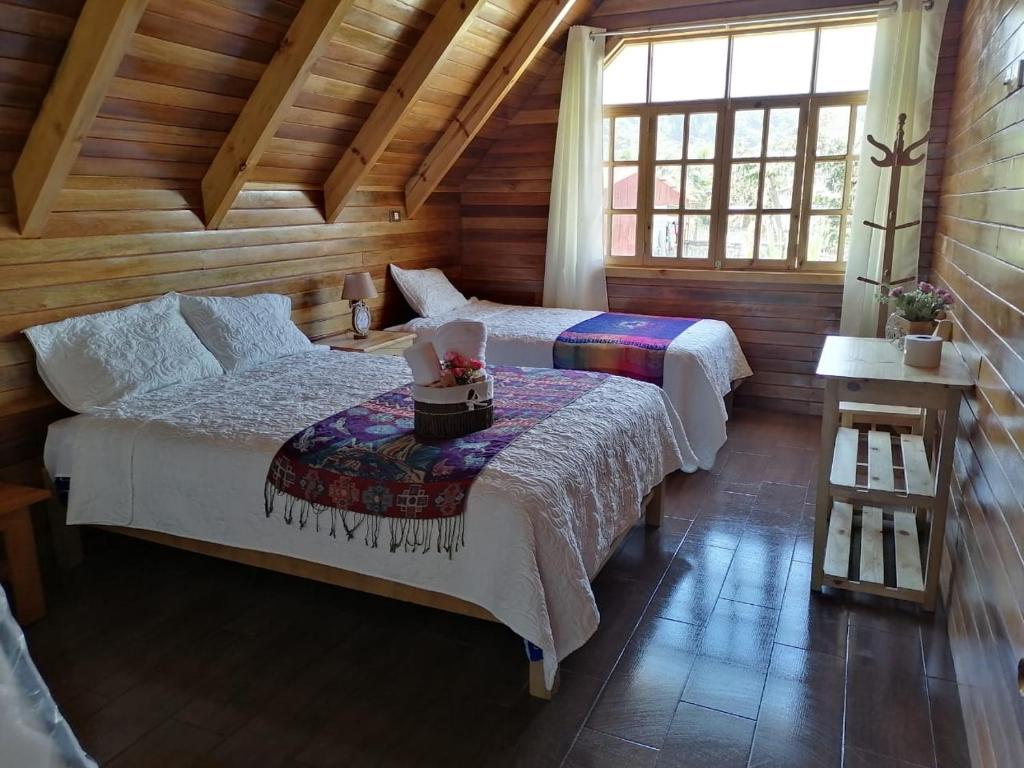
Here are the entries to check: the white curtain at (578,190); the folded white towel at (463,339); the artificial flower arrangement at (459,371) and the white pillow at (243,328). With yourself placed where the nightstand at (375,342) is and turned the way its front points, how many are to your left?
1

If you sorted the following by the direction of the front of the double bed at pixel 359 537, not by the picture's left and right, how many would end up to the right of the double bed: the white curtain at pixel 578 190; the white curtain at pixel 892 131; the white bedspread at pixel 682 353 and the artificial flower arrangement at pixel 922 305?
0

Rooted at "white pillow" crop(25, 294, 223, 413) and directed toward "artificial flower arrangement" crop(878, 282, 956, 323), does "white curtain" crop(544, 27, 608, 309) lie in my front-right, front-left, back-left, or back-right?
front-left

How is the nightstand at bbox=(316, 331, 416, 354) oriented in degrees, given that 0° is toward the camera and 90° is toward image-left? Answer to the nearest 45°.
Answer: approximately 315°

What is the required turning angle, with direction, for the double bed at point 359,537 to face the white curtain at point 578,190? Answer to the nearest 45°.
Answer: approximately 90° to its left

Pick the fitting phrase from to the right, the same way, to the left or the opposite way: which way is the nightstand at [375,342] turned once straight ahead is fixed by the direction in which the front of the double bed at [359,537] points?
the same way

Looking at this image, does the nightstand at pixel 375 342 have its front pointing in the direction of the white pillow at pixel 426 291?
no

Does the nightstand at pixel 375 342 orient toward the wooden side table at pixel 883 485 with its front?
yes

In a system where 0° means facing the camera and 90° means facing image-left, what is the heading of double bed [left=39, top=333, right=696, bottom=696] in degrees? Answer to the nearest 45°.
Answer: approximately 315°

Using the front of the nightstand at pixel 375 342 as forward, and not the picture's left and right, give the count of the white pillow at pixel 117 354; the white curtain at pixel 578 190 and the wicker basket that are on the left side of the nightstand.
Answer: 1

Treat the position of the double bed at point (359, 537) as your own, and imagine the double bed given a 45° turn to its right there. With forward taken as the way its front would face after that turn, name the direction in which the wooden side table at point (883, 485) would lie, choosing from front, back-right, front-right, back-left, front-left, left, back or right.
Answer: left

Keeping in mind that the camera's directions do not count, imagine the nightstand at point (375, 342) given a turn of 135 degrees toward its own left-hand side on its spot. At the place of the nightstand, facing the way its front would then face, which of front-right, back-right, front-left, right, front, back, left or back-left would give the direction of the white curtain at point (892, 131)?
right

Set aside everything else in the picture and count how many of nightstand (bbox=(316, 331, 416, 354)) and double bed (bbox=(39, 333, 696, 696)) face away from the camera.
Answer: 0

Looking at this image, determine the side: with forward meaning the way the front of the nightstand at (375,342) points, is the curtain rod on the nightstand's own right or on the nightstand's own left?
on the nightstand's own left

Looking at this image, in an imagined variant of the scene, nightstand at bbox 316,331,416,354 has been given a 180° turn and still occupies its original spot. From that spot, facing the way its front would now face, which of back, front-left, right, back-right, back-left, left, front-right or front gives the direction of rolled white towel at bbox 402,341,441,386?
back-left

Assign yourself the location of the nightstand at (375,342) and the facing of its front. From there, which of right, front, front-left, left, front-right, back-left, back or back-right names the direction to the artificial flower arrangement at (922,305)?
front
